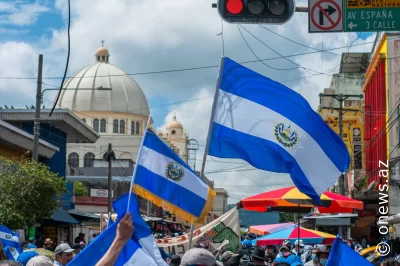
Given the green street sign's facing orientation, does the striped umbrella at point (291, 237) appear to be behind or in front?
behind

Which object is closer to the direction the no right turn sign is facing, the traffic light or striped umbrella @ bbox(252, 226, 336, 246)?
the traffic light

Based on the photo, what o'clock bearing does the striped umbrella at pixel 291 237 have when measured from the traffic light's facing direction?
The striped umbrella is roughly at 6 o'clock from the traffic light.

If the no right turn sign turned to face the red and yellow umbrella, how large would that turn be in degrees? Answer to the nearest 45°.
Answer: approximately 180°

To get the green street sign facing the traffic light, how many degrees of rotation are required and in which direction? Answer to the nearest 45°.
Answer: approximately 45° to its right

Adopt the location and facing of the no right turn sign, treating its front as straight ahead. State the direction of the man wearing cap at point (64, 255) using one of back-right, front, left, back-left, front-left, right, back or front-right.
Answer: front-right

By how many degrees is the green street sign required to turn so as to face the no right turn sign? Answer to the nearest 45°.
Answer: approximately 45° to its right

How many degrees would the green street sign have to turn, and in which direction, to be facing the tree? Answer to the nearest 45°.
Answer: approximately 135° to its right

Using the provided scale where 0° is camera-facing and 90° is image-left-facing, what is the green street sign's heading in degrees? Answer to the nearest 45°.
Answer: approximately 0°
